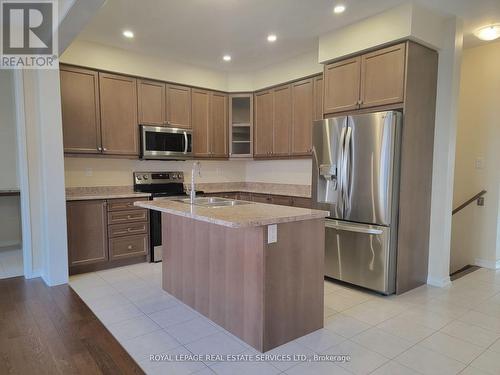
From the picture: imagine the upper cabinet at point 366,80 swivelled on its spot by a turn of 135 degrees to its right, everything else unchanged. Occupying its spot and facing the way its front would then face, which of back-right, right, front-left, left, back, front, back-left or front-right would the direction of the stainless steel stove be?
left

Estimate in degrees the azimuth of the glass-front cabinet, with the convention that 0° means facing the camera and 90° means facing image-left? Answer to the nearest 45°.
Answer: approximately 0°

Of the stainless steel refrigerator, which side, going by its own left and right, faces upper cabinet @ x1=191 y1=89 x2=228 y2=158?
right

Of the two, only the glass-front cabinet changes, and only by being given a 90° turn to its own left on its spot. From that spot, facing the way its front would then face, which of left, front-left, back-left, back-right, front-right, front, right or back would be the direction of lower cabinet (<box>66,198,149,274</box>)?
back-right

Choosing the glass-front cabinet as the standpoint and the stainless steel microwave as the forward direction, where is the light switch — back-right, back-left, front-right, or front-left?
back-left

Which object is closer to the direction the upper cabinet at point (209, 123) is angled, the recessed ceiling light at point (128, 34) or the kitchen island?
the kitchen island

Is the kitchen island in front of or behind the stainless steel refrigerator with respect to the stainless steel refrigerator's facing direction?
in front

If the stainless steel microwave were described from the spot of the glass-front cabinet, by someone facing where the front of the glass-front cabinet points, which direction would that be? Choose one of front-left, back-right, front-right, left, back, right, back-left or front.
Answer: front-right

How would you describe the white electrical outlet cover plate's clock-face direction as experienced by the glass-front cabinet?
The white electrical outlet cover plate is roughly at 12 o'clock from the glass-front cabinet.

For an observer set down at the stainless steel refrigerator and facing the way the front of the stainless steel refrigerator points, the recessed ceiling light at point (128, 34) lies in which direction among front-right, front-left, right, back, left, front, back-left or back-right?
front-right
